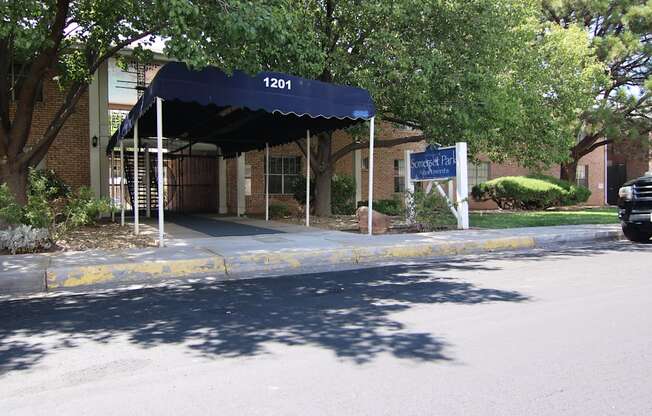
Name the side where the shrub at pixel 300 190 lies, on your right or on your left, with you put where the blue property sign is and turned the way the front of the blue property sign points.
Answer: on your right

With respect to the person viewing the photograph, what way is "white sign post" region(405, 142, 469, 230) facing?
facing the viewer and to the left of the viewer

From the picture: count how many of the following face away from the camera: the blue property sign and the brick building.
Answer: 0

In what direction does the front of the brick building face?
toward the camera

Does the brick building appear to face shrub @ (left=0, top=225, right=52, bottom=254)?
no

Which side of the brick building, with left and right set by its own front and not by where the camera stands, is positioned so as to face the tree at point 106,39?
front

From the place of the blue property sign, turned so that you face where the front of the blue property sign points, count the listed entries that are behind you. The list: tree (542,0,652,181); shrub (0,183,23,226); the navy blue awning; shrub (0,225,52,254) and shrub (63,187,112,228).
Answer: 1

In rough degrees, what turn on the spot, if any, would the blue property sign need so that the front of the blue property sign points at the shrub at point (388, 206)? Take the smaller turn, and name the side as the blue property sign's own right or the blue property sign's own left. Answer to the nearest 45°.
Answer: approximately 135° to the blue property sign's own right

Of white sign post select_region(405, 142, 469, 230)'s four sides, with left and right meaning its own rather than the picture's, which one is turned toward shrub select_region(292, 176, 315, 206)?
right
